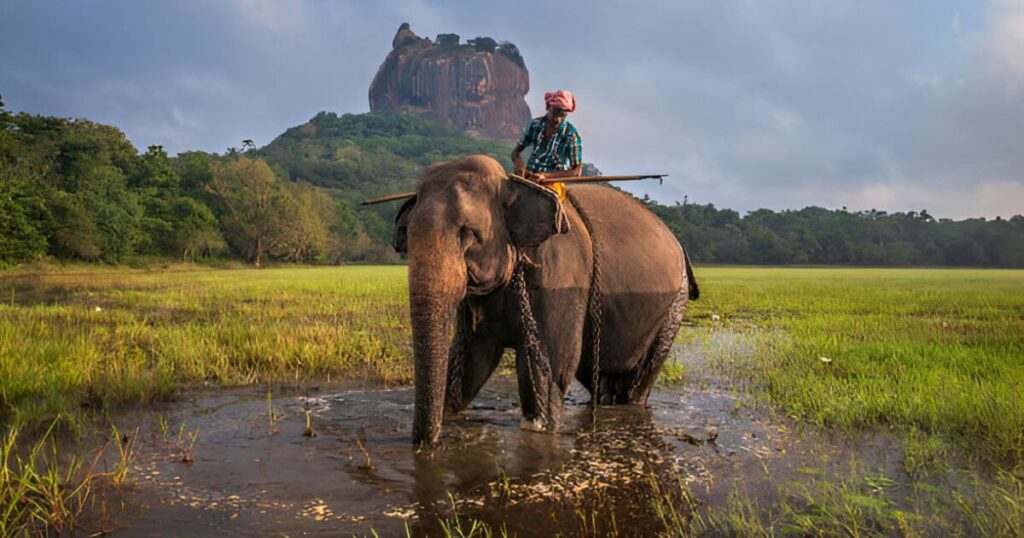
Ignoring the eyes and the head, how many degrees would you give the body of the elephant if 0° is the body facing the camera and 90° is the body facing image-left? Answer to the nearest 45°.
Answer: approximately 45°
